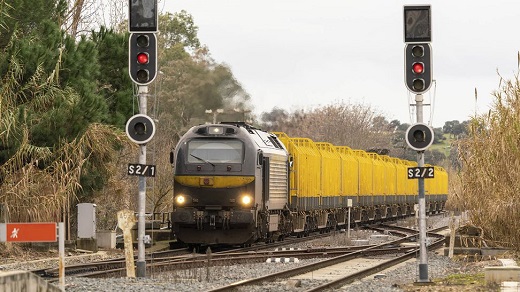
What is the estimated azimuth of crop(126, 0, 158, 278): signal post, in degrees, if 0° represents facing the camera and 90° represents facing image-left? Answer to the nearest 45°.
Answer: approximately 0°

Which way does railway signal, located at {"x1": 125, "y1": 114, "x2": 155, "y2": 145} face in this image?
toward the camera

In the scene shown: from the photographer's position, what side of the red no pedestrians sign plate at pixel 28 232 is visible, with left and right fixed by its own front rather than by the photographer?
front

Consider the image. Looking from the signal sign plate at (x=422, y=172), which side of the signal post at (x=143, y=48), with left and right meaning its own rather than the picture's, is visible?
left

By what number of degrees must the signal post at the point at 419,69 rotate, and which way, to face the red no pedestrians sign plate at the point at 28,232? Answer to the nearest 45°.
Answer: approximately 45° to its right

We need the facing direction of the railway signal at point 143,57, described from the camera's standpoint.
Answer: facing the viewer

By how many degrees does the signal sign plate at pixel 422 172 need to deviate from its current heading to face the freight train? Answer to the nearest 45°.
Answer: approximately 135° to its right

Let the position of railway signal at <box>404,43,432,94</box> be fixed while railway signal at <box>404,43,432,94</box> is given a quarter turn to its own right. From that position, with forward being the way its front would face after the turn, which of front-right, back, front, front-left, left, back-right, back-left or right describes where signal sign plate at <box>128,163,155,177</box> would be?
front

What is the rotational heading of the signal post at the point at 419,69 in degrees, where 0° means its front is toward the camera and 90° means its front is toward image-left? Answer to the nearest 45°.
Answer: approximately 0°

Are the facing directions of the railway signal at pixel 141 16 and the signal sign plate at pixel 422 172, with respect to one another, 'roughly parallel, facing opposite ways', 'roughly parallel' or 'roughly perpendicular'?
roughly parallel

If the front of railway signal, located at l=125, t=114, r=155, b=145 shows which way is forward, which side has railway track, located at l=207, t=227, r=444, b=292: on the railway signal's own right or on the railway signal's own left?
on the railway signal's own left
